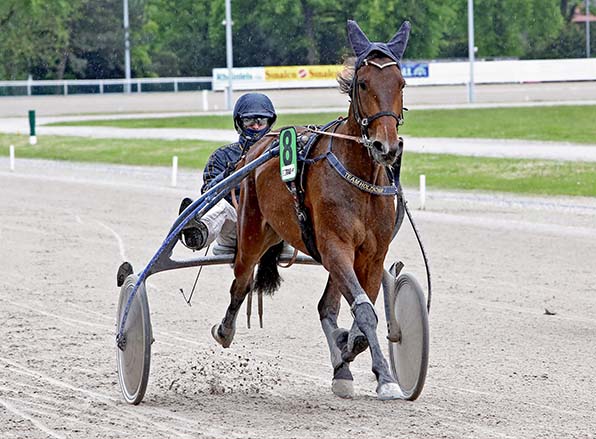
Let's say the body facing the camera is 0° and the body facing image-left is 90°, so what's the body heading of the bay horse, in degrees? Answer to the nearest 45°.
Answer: approximately 315°

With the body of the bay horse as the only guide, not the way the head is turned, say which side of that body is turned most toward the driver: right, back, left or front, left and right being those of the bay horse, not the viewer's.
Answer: back
